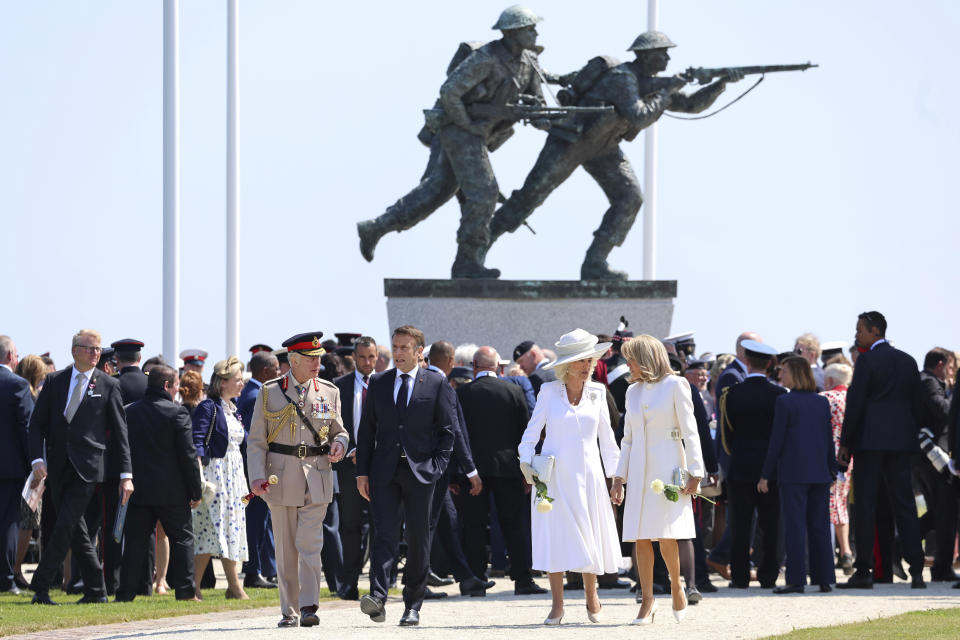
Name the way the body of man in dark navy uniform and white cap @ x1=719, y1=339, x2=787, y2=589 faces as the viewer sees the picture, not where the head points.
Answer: away from the camera

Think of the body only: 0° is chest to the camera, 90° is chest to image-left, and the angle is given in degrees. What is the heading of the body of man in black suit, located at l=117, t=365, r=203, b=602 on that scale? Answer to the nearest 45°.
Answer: approximately 180°

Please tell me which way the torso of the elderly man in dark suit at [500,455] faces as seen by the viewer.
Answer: away from the camera

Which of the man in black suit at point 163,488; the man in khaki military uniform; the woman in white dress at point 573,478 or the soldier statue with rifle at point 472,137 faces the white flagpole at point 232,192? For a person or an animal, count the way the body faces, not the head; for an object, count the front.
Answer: the man in black suit

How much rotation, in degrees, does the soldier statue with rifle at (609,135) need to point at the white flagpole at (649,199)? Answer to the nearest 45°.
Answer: approximately 90° to its left

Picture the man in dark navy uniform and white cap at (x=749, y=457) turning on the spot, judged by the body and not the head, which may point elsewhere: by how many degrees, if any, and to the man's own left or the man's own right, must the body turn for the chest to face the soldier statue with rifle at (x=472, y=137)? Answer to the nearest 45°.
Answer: approximately 45° to the man's own left

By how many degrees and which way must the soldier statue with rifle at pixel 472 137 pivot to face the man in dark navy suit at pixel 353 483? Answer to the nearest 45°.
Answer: approximately 90° to its right

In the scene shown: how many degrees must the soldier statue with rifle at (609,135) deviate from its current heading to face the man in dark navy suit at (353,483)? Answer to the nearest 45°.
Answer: approximately 90° to its right

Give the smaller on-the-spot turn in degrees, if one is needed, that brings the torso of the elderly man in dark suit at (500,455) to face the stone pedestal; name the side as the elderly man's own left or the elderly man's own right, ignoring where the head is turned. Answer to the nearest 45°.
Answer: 0° — they already face it

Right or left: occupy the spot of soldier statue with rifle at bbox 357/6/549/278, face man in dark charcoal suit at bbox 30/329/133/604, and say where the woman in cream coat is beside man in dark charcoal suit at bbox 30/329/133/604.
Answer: left

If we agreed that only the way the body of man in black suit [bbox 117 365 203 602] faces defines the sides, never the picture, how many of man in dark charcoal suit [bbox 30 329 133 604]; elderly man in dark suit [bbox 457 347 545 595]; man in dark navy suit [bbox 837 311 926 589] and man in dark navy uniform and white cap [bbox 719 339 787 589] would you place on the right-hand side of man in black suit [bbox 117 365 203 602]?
3

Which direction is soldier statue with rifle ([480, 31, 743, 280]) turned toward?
to the viewer's right

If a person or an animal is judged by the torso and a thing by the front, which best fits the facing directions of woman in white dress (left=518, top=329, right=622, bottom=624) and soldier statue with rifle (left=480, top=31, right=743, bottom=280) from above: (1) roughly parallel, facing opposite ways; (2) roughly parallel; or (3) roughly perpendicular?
roughly perpendicular

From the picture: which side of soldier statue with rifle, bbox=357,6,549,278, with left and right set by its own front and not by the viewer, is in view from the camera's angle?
right
